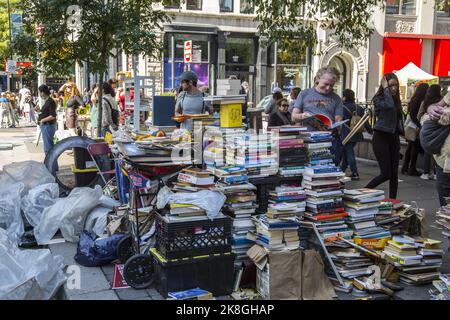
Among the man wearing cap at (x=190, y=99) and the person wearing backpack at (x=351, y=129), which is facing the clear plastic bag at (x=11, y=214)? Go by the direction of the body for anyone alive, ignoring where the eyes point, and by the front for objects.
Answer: the man wearing cap

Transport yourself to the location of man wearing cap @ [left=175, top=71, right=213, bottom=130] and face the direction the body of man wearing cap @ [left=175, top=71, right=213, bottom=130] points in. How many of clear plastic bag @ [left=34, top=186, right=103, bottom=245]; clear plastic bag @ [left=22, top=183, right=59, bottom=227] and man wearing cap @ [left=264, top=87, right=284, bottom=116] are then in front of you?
2

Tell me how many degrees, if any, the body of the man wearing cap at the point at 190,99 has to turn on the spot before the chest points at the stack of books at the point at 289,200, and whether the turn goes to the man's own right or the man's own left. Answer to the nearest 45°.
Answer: approximately 45° to the man's own left

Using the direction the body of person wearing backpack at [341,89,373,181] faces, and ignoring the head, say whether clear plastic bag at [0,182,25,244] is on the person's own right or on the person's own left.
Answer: on the person's own left

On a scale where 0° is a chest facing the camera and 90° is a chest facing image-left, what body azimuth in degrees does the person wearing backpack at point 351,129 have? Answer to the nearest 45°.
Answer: approximately 135°

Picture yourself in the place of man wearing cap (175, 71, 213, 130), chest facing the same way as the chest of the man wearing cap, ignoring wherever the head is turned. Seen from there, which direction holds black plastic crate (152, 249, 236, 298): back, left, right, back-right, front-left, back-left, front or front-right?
front-left

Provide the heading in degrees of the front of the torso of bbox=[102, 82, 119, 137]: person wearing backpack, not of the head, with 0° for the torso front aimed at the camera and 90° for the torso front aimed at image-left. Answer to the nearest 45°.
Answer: approximately 135°
